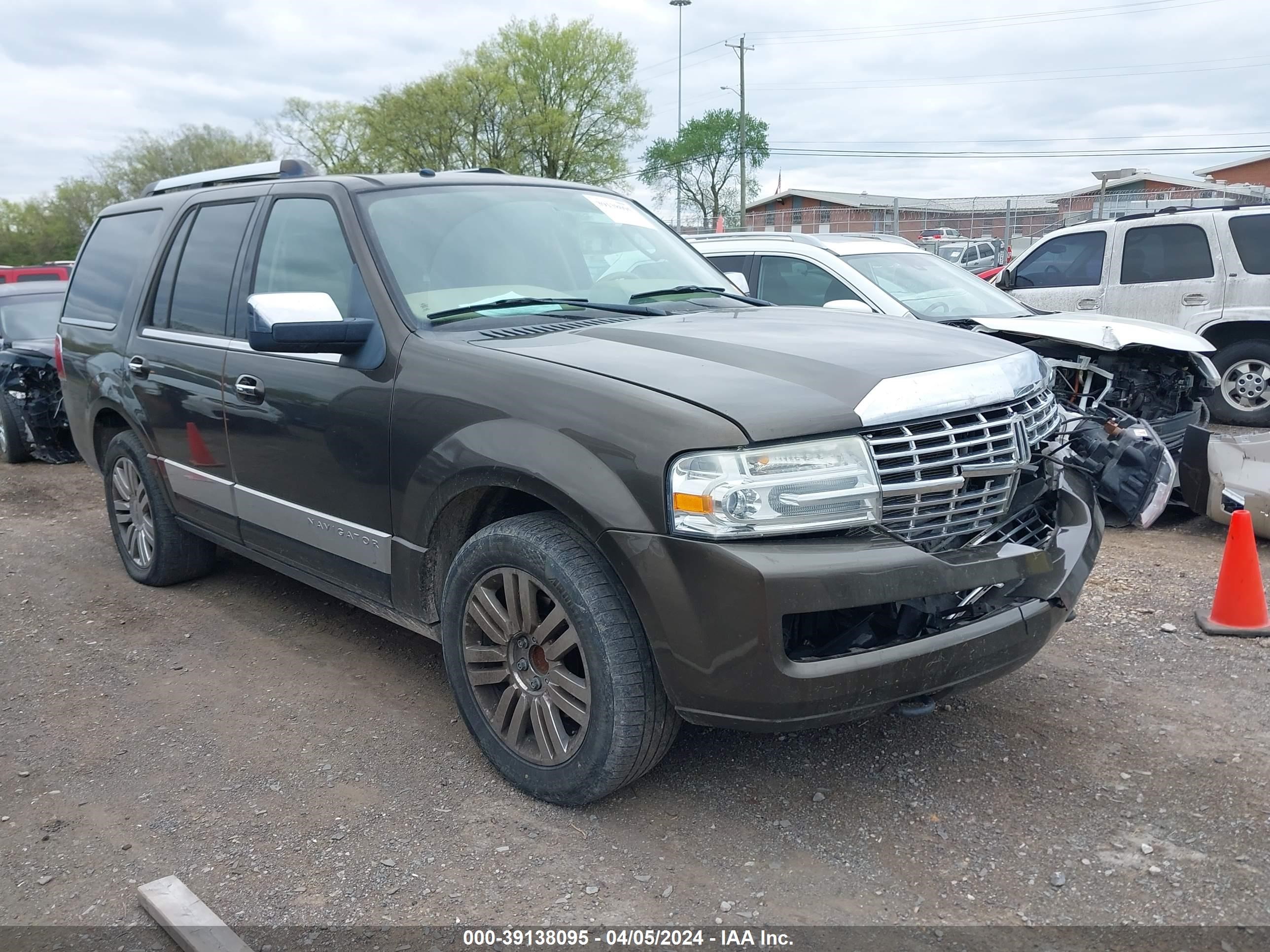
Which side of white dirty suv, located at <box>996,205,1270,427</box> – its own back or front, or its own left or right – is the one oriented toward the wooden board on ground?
left

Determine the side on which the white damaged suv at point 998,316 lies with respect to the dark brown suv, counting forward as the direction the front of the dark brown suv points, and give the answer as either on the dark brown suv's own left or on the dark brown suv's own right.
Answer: on the dark brown suv's own left

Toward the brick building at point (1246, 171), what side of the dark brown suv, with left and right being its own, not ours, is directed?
left

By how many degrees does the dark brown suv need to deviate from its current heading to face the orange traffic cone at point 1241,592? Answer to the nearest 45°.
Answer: approximately 45° to its left

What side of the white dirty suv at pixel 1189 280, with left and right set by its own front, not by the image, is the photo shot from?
left

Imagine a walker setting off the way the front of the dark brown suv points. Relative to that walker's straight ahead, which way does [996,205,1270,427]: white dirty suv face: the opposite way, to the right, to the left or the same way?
the opposite way

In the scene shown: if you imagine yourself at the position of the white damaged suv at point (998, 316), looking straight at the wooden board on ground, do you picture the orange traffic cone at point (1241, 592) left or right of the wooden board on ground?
left

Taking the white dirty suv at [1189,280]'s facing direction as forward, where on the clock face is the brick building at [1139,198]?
The brick building is roughly at 3 o'clock from the white dirty suv.
